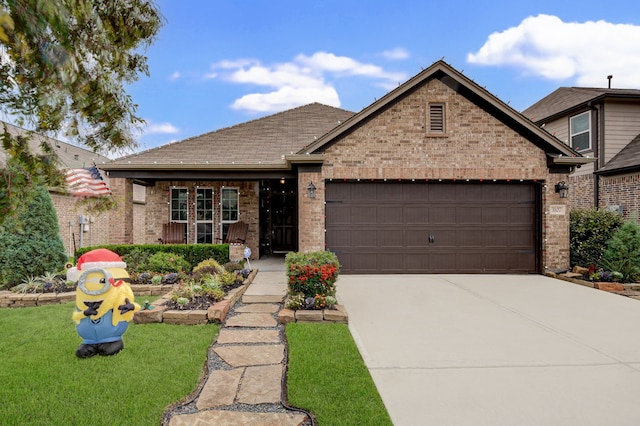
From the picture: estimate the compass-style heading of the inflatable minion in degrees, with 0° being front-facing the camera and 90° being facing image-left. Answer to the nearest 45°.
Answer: approximately 45°

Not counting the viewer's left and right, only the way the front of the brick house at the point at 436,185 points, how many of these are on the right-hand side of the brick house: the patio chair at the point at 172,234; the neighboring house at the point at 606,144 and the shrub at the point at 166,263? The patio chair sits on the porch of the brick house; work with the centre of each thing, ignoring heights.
2

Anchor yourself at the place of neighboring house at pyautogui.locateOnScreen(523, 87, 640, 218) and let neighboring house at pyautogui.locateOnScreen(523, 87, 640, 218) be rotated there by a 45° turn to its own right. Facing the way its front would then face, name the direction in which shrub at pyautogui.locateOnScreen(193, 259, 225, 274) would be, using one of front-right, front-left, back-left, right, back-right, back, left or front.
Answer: front

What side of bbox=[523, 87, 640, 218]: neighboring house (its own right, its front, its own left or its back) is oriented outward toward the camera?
front

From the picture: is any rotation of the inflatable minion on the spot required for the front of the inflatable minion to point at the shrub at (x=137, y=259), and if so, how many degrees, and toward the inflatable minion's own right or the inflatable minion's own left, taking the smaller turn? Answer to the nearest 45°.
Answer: approximately 135° to the inflatable minion's own right

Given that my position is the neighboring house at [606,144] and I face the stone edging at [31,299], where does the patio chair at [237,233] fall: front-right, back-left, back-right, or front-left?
front-right

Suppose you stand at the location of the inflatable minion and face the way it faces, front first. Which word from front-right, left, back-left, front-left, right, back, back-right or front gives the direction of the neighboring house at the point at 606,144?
back-left

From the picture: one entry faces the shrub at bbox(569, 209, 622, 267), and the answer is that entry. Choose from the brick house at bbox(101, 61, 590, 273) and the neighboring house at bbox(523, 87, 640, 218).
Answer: the neighboring house

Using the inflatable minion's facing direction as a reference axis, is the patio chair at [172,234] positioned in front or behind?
behind

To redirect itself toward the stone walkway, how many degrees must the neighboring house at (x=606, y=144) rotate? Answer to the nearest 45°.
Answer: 0° — it already faces it

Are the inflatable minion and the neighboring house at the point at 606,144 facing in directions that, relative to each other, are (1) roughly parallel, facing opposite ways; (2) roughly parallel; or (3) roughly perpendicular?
roughly parallel

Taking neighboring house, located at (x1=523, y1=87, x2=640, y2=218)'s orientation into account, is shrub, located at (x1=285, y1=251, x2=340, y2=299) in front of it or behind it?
in front

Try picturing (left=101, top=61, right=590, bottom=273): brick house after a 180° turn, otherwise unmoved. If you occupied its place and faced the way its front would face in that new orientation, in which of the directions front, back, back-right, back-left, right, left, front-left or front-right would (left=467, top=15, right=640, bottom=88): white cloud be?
front-right

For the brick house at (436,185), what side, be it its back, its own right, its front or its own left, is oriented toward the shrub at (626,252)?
left

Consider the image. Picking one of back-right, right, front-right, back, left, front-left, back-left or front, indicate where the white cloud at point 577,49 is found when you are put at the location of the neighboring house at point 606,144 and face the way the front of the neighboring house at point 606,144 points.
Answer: back

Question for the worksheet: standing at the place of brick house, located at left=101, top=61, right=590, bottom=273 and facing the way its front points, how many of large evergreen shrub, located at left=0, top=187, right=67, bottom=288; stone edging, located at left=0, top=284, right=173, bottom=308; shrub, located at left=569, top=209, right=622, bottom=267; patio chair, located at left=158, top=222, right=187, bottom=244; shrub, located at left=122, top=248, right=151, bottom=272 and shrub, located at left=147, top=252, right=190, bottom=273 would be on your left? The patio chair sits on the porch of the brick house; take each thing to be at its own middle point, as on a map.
1

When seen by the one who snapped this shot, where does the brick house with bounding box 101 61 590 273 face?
facing the viewer

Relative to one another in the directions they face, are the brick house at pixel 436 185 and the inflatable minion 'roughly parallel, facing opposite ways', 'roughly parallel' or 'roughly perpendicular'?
roughly parallel
